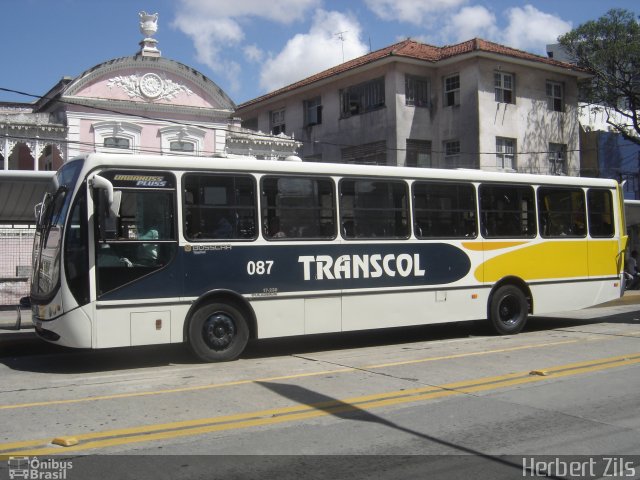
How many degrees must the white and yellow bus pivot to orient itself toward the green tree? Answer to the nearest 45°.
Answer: approximately 180°

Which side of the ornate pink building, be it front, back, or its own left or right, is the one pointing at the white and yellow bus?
front

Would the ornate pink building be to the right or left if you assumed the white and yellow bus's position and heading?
on its right

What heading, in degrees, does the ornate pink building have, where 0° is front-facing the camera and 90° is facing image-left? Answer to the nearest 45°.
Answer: approximately 0°

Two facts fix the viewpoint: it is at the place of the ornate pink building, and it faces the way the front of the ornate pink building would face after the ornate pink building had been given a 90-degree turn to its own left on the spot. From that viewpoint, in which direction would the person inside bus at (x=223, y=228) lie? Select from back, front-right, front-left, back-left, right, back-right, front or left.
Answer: right

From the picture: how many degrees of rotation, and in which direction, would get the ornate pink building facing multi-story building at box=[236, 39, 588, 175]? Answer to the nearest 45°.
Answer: approximately 90° to its left

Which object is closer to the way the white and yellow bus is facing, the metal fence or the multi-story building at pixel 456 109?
the metal fence

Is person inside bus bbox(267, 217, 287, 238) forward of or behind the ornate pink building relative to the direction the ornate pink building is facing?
forward

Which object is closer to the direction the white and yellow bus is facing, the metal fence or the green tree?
the metal fence

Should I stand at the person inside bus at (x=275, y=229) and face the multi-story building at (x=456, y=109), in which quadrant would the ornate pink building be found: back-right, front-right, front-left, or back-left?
front-left

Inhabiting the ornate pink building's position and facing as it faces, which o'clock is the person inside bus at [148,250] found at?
The person inside bus is roughly at 12 o'clock from the ornate pink building.

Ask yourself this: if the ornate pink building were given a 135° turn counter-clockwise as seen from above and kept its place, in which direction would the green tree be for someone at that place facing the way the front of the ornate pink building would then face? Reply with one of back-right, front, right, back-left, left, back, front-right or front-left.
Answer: front-right

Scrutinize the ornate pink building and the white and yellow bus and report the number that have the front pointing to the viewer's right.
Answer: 0

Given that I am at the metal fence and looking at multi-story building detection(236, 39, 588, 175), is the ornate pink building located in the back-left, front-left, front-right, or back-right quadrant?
front-left
